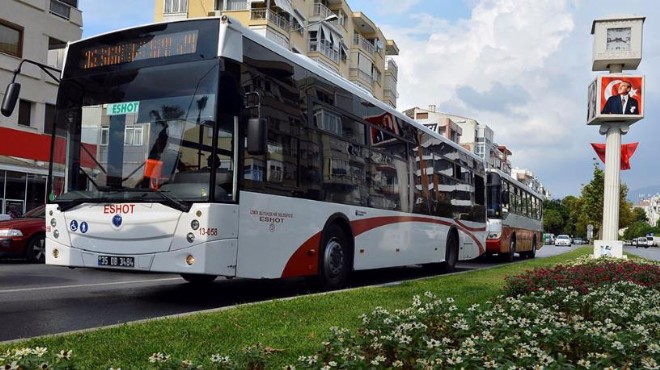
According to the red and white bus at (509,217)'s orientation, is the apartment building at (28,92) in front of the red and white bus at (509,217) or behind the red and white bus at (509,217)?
in front

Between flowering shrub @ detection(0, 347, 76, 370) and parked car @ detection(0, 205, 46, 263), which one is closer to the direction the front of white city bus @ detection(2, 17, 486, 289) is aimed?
the flowering shrub

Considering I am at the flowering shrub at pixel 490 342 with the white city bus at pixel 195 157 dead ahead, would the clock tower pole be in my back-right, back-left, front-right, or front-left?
front-right

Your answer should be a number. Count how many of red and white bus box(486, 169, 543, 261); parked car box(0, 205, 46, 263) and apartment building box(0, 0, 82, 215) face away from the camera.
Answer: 0

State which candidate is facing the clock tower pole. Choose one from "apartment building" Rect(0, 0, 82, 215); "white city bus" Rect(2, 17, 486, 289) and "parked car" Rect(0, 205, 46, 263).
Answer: the apartment building

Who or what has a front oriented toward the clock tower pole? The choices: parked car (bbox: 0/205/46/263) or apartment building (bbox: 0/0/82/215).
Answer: the apartment building

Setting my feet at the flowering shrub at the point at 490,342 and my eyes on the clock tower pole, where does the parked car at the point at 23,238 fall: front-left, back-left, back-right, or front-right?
front-left

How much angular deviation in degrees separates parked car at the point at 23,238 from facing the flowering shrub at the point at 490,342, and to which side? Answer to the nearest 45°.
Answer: approximately 45° to its left

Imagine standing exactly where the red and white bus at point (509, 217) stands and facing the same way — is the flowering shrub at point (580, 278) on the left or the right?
on its left

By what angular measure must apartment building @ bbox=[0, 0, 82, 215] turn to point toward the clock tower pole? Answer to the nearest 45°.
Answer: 0° — it already faces it

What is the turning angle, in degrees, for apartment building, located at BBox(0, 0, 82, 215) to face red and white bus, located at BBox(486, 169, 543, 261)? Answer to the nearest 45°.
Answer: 0° — it already faces it

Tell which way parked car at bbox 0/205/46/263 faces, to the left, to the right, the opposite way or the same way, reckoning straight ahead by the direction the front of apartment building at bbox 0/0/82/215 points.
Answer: to the right

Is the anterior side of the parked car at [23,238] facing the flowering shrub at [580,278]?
no

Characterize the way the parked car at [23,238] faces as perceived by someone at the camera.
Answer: facing the viewer and to the left of the viewer

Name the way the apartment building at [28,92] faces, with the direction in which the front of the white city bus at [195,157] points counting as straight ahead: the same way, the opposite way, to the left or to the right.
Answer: to the left

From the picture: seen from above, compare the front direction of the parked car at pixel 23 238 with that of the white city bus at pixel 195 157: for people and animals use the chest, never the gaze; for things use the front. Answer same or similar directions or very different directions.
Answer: same or similar directions

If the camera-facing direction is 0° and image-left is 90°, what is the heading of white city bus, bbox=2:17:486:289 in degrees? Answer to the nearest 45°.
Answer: approximately 45°

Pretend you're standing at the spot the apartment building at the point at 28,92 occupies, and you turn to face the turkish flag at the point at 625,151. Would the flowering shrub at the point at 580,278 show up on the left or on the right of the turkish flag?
right

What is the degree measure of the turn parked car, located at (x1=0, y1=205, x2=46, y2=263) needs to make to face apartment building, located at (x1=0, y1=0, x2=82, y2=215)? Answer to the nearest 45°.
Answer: approximately 135° to its right

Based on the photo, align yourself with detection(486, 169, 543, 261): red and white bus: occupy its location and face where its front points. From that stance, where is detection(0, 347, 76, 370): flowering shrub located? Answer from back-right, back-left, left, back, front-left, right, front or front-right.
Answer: front-left
